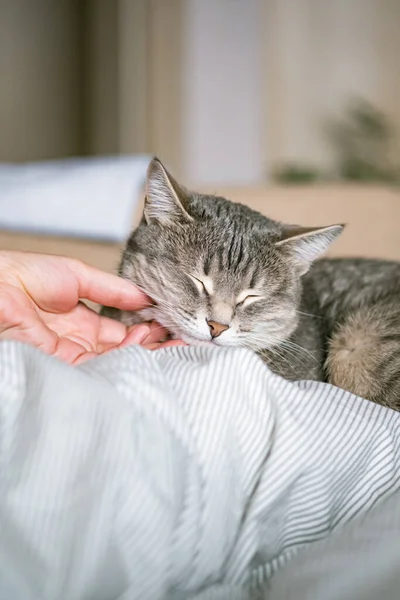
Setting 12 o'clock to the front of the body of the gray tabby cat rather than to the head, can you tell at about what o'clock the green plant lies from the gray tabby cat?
The green plant is roughly at 5 o'clock from the gray tabby cat.

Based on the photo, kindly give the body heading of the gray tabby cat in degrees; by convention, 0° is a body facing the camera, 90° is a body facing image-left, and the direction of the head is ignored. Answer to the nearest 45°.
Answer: approximately 45°

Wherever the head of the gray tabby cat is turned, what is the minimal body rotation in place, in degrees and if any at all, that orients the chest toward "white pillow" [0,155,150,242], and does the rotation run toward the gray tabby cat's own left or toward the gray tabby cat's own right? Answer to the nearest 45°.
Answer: approximately 90° to the gray tabby cat's own right
